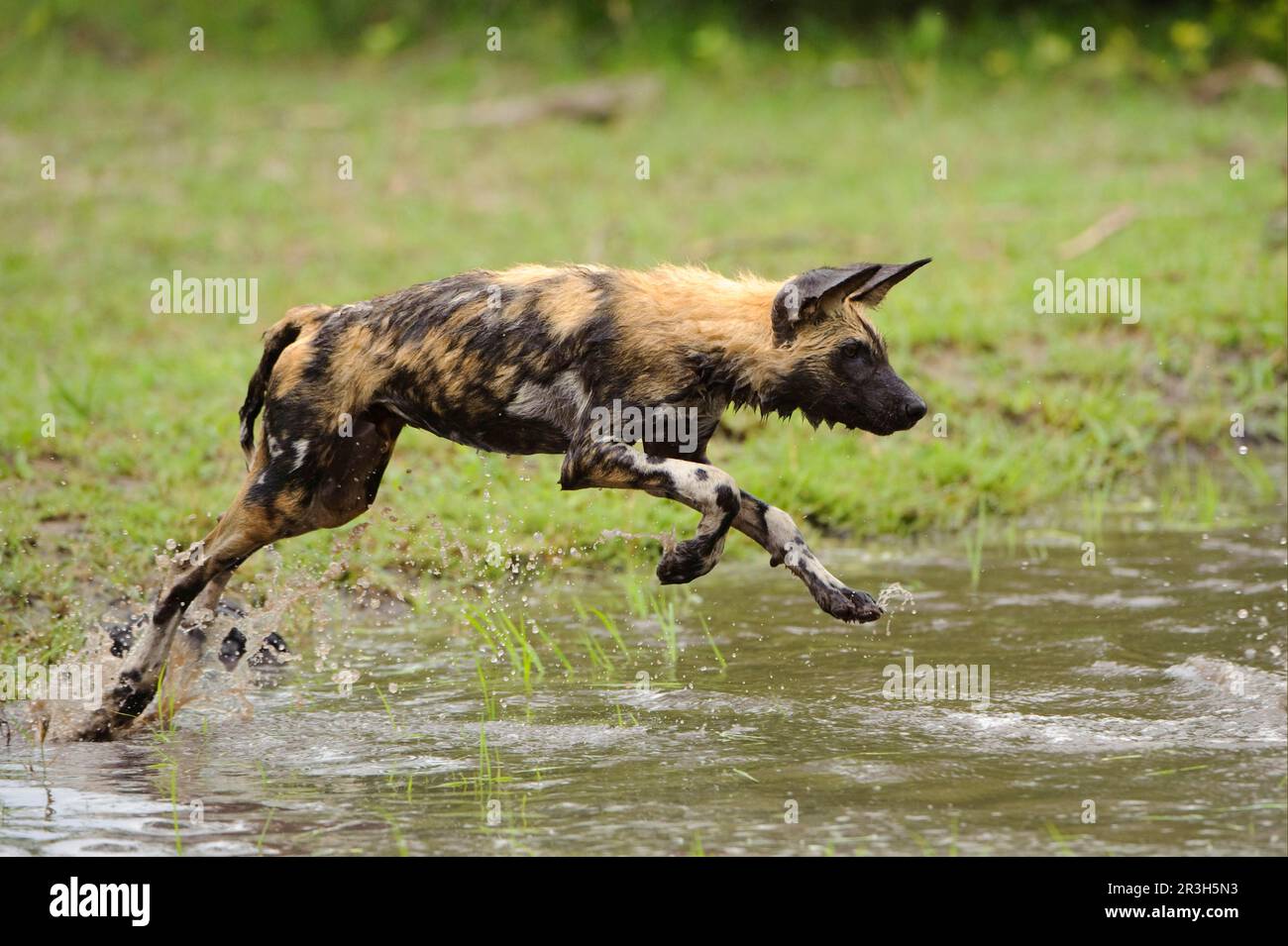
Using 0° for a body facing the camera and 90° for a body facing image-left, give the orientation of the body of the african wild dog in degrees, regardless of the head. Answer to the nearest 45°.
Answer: approximately 270°

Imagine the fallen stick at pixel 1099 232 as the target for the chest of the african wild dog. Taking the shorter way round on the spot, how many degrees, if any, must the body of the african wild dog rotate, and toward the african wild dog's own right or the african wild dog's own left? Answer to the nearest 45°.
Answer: approximately 45° to the african wild dog's own left
